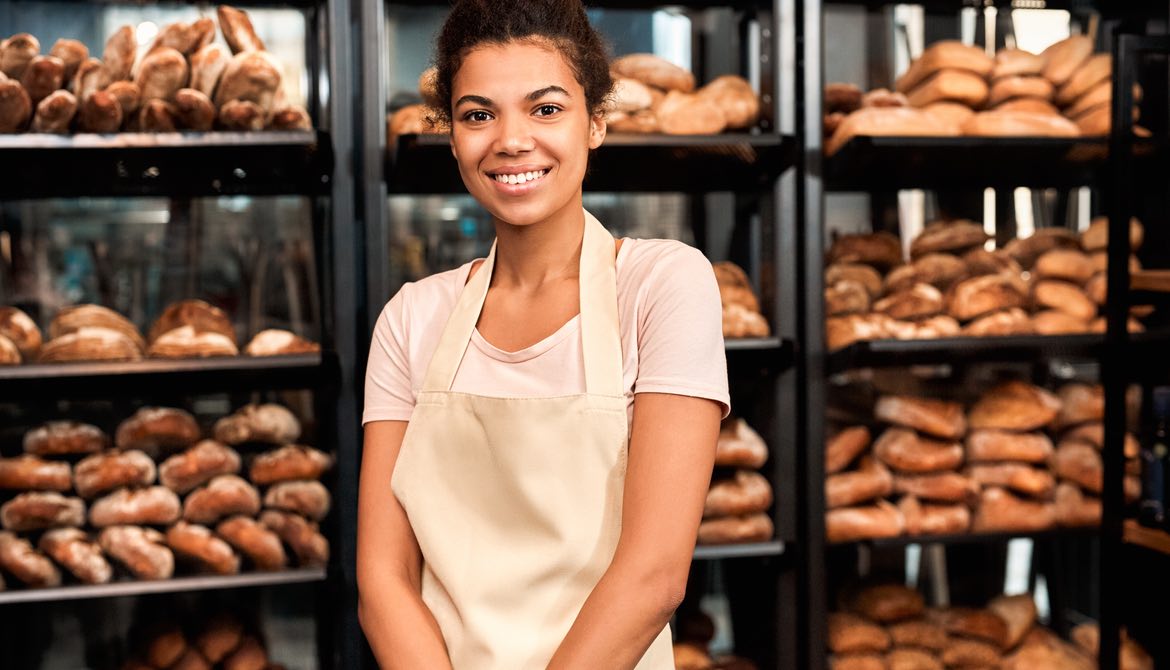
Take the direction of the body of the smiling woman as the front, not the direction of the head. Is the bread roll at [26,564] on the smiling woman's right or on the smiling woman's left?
on the smiling woman's right

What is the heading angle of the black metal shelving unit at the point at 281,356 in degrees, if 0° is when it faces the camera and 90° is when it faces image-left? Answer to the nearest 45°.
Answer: approximately 0°

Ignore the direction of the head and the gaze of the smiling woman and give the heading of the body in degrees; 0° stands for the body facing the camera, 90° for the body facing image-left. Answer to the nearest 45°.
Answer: approximately 0°

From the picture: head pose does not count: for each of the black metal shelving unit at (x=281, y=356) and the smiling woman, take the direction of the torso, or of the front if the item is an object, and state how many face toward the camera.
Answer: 2

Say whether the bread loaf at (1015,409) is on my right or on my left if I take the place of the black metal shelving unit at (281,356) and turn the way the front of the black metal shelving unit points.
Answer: on my left

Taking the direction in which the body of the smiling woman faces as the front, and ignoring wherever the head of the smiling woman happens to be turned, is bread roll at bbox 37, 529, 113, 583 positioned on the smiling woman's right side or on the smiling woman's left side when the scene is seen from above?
on the smiling woman's right side

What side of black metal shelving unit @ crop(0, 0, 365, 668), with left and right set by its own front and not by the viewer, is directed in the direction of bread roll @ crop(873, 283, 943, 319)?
left

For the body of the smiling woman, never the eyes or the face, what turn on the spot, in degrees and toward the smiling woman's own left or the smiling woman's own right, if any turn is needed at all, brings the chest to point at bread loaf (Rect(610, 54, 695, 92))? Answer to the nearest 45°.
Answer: approximately 180°

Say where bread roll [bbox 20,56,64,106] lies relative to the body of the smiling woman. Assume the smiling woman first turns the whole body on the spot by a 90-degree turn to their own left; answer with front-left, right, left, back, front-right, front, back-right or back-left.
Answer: back-left

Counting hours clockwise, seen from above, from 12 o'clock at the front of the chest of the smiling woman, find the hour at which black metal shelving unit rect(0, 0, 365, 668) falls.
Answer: The black metal shelving unit is roughly at 5 o'clock from the smiling woman.
